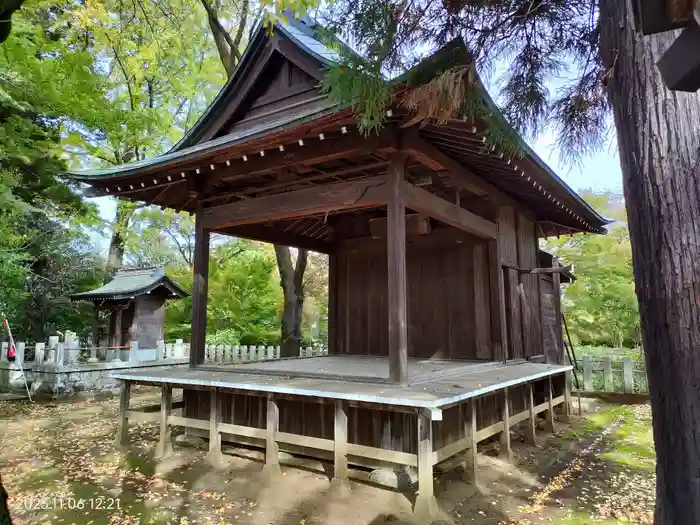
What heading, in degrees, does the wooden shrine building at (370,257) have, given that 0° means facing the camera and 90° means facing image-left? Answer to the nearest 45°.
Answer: approximately 45°

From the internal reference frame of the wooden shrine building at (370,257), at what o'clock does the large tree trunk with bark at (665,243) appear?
The large tree trunk with bark is roughly at 10 o'clock from the wooden shrine building.

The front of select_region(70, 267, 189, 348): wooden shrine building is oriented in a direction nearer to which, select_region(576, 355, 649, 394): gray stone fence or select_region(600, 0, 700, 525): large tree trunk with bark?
the large tree trunk with bark

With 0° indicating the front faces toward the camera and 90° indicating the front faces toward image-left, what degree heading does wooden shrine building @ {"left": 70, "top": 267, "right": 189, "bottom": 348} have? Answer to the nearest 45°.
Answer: approximately 45°

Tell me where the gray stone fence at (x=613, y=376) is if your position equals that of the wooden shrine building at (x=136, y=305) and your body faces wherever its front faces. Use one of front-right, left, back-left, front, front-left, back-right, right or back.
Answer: left

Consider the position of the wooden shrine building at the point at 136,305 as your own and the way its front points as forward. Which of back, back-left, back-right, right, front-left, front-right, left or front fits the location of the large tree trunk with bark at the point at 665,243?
front-left

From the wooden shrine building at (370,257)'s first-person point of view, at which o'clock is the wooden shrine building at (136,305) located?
the wooden shrine building at (136,305) is roughly at 3 o'clock from the wooden shrine building at (370,257).

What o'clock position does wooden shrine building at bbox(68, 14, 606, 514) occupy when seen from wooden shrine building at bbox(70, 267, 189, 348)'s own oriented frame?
wooden shrine building at bbox(68, 14, 606, 514) is roughly at 10 o'clock from wooden shrine building at bbox(70, 267, 189, 348).
